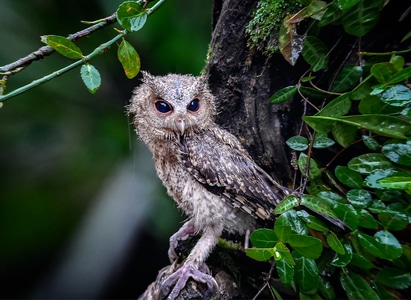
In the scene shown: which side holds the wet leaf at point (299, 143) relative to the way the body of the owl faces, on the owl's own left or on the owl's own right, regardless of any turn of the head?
on the owl's own left

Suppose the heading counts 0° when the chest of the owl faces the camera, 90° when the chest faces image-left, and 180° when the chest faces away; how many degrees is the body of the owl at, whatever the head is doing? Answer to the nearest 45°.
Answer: approximately 45°

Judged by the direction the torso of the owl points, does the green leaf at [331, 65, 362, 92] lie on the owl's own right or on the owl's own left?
on the owl's own left

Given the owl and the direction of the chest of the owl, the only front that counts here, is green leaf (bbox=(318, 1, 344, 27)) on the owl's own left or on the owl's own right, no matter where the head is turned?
on the owl's own left

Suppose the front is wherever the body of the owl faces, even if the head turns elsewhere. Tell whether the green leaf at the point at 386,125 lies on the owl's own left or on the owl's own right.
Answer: on the owl's own left
